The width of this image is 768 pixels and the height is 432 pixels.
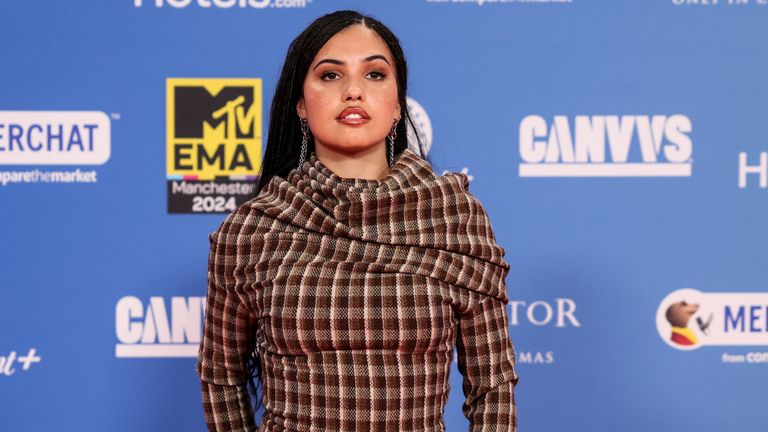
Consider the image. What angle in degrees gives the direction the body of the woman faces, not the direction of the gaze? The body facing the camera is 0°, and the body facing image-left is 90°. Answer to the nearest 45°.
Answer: approximately 0°
